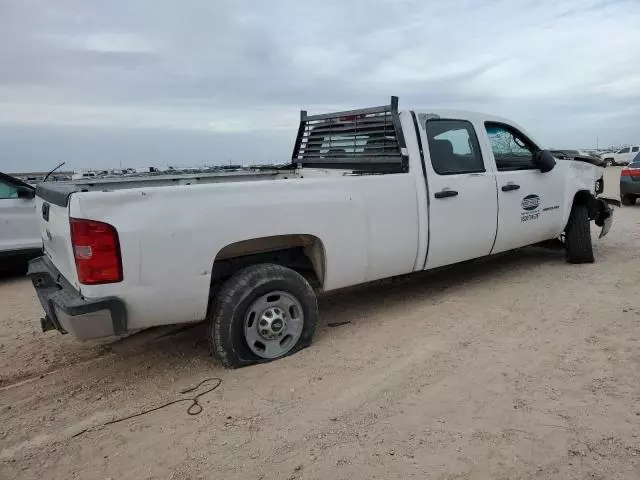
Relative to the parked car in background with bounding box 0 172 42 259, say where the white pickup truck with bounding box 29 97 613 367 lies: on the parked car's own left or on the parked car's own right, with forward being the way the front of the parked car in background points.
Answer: on the parked car's own right

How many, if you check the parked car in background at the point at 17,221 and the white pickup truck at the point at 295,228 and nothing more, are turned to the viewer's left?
0

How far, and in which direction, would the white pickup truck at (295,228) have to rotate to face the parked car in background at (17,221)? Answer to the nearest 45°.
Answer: approximately 90° to its left

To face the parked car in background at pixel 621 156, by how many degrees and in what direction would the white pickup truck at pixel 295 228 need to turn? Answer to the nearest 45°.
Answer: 0° — it already faces it

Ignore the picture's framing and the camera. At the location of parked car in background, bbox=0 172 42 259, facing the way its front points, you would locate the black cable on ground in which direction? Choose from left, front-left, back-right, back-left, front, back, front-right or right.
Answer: right

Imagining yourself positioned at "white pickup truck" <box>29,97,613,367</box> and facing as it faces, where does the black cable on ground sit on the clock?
The black cable on ground is roughly at 6 o'clock from the white pickup truck.

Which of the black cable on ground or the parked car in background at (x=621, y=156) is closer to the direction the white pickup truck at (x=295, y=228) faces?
the parked car in background

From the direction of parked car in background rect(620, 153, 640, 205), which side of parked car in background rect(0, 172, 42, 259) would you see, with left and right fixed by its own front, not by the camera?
front

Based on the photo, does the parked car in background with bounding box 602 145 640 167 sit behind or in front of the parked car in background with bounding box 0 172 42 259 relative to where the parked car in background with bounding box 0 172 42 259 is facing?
in front

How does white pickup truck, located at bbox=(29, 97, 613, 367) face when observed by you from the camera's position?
facing away from the viewer and to the right of the viewer

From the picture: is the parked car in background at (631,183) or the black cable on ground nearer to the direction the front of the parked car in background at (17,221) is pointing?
the parked car in background

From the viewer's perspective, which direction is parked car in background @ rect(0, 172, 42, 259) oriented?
to the viewer's right
